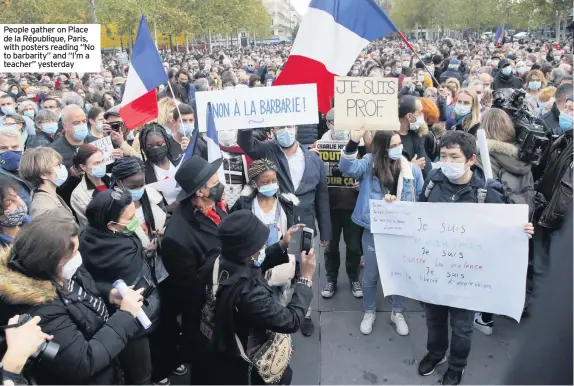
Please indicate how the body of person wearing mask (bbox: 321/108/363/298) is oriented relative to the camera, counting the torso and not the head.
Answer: toward the camera

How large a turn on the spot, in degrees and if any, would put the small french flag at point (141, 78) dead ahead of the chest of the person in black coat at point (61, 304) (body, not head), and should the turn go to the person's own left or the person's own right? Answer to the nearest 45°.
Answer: approximately 90° to the person's own left

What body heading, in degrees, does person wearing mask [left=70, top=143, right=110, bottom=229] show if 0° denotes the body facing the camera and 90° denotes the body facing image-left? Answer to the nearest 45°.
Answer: approximately 315°

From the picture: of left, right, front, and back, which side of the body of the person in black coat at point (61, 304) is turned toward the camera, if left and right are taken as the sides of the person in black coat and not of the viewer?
right

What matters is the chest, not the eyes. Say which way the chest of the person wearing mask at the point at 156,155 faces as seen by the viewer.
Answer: toward the camera

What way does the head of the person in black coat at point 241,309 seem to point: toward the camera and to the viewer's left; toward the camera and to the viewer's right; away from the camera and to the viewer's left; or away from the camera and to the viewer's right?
away from the camera and to the viewer's right

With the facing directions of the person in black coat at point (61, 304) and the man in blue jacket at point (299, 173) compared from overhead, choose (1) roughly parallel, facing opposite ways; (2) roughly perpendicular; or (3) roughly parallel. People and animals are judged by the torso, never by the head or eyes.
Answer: roughly perpendicular

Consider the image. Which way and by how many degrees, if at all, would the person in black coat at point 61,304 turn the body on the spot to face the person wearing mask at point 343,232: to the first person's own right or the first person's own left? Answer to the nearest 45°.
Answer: approximately 45° to the first person's own left

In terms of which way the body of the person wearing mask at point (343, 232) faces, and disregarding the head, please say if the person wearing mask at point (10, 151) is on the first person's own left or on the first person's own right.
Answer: on the first person's own right
